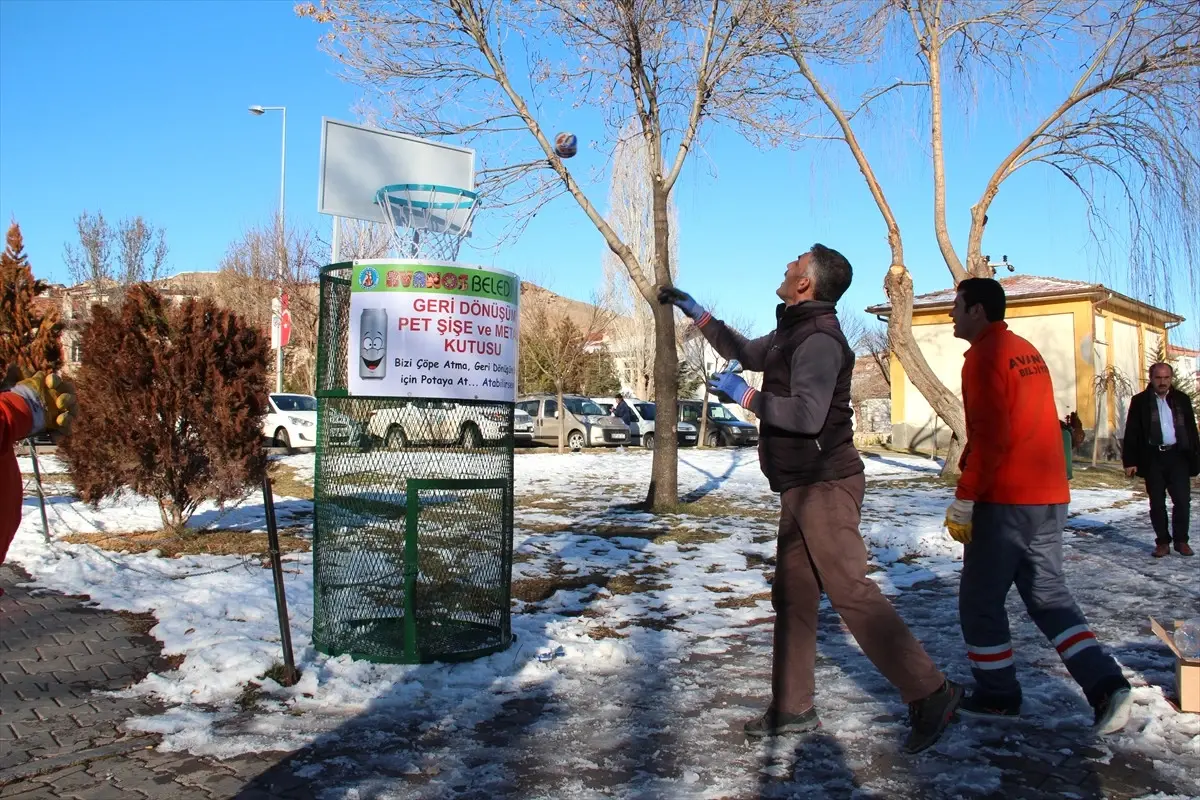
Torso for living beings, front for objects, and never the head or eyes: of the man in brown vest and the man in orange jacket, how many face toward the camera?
0

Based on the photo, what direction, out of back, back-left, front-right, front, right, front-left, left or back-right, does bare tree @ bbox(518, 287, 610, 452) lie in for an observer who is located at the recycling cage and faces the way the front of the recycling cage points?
back-left

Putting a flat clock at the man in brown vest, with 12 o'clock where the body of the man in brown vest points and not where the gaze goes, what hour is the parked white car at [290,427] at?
The parked white car is roughly at 2 o'clock from the man in brown vest.

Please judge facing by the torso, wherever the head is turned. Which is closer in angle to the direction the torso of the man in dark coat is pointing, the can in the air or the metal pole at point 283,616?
the metal pole

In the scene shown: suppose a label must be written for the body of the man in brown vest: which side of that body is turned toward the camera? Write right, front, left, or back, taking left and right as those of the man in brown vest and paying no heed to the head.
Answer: left

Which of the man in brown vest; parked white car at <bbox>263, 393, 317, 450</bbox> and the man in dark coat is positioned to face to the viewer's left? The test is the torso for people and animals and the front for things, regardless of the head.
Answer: the man in brown vest

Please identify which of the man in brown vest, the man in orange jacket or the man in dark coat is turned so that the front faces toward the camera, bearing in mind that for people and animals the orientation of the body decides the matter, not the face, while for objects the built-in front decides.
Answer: the man in dark coat

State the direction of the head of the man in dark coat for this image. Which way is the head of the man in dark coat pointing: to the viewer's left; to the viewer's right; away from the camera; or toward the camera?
toward the camera

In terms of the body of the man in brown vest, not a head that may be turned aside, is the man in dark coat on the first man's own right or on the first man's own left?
on the first man's own right

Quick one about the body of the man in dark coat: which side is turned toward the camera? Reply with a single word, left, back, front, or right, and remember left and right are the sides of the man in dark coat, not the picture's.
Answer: front

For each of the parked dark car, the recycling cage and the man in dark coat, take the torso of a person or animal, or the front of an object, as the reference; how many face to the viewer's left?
0

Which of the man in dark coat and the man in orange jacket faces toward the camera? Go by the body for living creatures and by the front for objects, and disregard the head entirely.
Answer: the man in dark coat

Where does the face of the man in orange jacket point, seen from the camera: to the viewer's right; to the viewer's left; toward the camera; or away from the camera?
to the viewer's left

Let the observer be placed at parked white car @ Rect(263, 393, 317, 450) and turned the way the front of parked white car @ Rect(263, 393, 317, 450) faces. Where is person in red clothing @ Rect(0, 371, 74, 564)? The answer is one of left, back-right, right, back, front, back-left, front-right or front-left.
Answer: front-right

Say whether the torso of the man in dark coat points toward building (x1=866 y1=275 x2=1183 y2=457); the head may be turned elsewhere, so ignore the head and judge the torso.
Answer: no

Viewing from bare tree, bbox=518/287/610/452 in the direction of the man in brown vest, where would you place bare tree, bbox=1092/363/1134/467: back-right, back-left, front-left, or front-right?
front-left

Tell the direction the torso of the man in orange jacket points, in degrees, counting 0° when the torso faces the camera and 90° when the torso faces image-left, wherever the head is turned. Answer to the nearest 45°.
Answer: approximately 135°

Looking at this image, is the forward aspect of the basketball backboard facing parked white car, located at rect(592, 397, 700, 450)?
no

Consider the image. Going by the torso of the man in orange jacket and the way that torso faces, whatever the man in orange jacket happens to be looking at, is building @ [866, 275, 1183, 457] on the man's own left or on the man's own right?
on the man's own right

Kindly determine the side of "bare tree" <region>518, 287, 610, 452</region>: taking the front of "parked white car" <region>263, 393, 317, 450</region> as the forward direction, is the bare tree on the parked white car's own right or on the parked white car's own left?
on the parked white car's own left

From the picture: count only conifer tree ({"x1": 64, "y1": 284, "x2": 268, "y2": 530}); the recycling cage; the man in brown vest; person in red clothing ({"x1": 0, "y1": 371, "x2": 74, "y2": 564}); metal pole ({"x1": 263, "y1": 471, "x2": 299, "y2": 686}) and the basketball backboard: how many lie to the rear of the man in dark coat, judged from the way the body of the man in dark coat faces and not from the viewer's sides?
0
